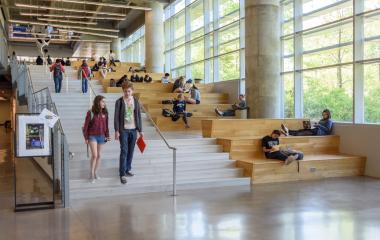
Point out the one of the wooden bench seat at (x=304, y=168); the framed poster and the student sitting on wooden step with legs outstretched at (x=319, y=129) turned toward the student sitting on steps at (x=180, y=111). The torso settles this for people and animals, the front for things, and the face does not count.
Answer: the student sitting on wooden step with legs outstretched

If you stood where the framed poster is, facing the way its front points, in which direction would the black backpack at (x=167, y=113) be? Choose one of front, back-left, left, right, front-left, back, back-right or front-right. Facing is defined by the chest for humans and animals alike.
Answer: back-left

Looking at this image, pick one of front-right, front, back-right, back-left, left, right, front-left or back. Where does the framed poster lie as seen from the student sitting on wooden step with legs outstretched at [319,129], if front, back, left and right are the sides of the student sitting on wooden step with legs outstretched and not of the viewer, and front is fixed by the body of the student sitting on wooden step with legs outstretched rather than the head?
front-left

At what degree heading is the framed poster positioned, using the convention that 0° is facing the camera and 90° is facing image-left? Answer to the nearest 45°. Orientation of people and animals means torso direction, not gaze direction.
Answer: approximately 0°

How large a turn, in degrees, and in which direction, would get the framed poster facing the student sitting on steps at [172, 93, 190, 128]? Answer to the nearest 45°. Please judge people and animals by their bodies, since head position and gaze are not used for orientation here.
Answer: approximately 135° to its left

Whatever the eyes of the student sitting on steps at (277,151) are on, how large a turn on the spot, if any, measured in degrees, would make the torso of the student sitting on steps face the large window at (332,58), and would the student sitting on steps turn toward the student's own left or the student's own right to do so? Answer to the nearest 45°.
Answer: approximately 90° to the student's own left

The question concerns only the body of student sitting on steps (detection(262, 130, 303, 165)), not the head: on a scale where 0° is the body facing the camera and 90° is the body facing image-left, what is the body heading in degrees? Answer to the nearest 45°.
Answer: approximately 315°

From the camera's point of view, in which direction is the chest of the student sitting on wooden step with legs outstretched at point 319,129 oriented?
to the viewer's left

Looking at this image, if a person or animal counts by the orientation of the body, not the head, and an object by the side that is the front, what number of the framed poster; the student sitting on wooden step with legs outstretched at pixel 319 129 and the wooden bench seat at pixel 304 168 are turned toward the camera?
2

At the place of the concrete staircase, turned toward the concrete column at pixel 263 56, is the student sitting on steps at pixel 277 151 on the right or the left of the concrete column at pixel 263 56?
right

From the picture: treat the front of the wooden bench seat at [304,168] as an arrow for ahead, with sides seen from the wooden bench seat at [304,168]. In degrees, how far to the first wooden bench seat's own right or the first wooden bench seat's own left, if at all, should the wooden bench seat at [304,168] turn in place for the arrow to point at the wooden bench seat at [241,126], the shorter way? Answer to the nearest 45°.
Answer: approximately 135° to the first wooden bench seat's own right

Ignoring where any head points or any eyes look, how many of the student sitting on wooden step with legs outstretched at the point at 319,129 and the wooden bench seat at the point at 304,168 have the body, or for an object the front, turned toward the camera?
1
